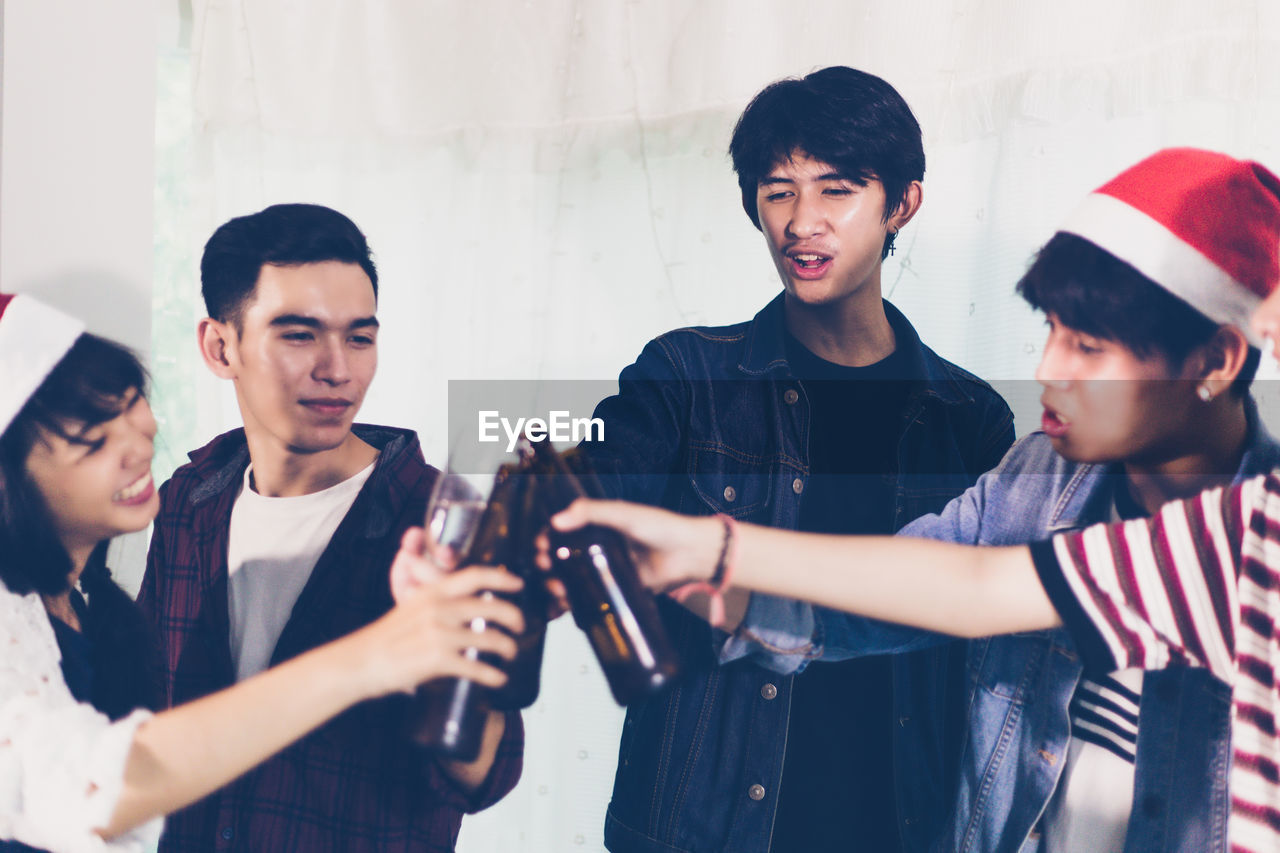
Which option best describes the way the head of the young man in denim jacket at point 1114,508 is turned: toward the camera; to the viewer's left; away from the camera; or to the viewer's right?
to the viewer's left

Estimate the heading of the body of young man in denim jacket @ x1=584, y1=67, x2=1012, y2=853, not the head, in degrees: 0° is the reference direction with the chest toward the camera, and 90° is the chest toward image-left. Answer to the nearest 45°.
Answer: approximately 0°
